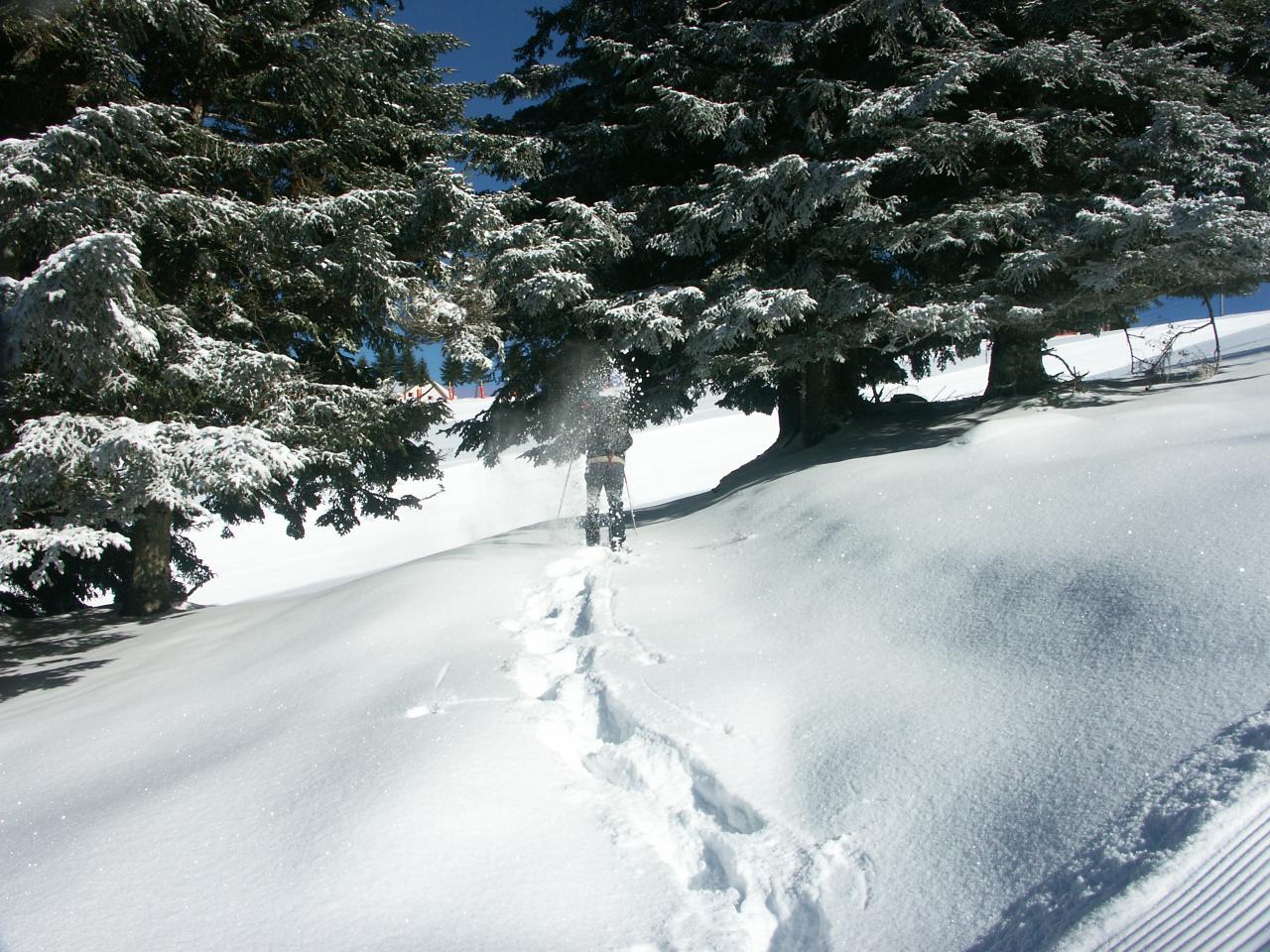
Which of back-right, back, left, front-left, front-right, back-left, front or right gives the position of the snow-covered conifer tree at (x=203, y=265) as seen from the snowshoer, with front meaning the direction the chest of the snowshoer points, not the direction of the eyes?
left

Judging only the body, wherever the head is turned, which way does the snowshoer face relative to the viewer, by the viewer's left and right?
facing away from the viewer
